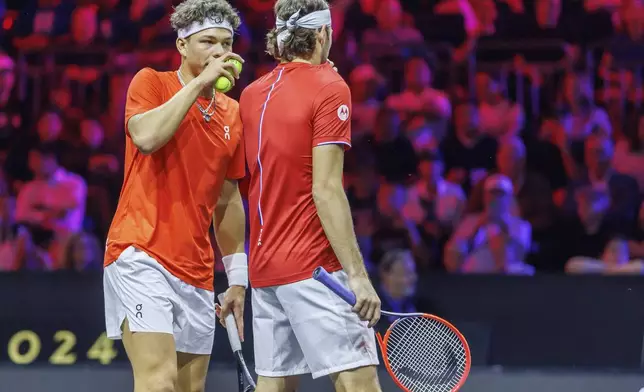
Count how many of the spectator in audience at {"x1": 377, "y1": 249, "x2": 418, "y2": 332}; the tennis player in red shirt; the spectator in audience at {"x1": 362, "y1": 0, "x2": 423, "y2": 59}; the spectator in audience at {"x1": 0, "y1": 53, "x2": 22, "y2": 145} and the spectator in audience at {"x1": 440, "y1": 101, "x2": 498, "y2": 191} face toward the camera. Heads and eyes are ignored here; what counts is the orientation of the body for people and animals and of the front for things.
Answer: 4

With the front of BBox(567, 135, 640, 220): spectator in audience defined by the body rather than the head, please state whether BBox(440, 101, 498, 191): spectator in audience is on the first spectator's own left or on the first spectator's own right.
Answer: on the first spectator's own right

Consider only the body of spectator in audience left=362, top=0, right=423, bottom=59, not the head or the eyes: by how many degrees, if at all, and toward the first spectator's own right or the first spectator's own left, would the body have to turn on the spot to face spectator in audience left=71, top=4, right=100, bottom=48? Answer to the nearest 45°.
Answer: approximately 90° to the first spectator's own right
